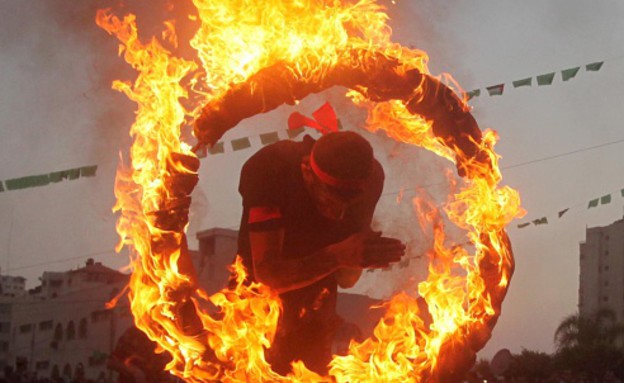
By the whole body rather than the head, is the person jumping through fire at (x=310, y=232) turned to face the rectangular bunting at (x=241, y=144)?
no

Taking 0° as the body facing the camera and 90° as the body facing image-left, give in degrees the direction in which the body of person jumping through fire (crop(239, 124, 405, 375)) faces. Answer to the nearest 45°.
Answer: approximately 315°

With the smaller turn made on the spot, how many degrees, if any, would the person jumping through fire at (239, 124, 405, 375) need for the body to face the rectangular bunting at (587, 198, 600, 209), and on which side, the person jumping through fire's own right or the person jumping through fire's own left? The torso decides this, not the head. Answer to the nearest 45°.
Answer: approximately 90° to the person jumping through fire's own left

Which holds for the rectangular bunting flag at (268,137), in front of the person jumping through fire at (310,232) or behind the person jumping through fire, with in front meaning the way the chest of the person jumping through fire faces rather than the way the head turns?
behind

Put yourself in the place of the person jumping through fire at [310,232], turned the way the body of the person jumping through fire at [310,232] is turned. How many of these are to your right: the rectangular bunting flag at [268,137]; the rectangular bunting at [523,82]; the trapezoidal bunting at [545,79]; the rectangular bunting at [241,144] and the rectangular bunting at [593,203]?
0

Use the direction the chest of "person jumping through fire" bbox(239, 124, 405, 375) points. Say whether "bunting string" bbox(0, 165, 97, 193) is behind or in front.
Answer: behind

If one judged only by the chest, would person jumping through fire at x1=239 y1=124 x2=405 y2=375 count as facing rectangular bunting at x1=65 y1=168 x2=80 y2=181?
no

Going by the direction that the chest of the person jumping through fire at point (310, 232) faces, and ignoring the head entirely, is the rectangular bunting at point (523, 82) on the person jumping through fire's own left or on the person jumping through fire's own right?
on the person jumping through fire's own left

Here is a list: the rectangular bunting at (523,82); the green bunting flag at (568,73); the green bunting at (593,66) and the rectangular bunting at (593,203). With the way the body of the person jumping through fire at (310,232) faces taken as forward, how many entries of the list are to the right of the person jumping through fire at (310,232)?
0

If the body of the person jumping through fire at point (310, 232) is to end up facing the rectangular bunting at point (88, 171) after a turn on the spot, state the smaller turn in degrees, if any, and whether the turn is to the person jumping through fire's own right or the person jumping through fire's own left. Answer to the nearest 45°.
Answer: approximately 180°

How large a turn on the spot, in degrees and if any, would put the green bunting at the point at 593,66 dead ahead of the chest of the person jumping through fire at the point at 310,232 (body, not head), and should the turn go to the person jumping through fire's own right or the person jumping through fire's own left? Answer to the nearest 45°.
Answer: approximately 90° to the person jumping through fire's own left

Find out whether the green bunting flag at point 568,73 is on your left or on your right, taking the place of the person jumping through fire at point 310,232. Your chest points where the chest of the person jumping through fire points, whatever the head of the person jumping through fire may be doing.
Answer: on your left
